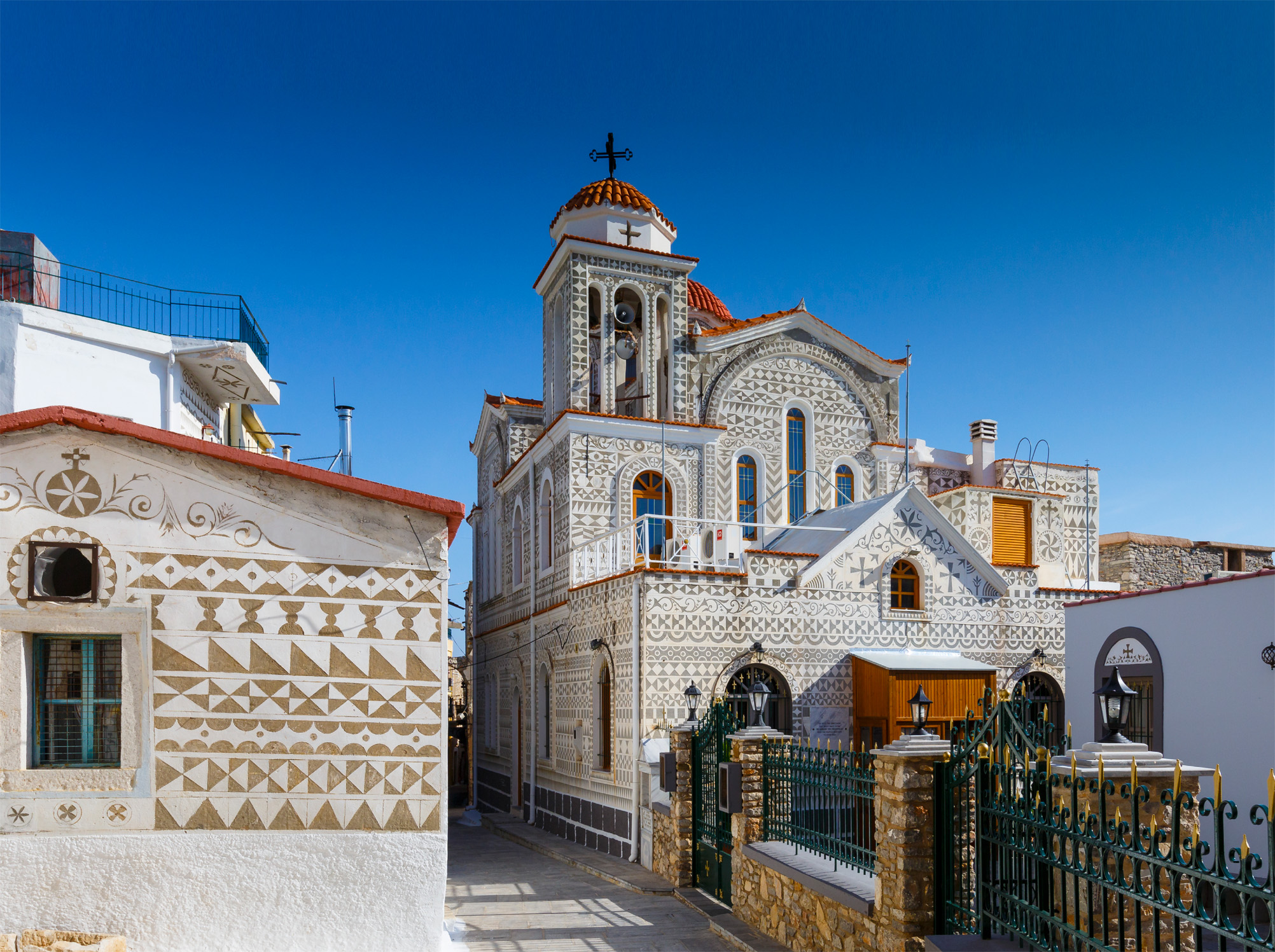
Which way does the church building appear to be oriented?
toward the camera

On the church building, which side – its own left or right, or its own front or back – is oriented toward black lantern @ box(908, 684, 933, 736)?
front

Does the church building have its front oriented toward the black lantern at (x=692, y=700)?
yes

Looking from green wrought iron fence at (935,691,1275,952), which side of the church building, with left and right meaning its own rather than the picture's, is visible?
front

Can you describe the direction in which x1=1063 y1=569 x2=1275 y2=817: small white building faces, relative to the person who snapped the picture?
facing the viewer and to the left of the viewer

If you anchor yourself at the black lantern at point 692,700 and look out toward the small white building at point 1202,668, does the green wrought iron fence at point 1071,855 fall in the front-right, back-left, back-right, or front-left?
front-right

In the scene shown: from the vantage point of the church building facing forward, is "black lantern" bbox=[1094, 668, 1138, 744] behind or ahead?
ahead

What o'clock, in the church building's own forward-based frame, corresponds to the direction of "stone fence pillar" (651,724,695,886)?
The stone fence pillar is roughly at 12 o'clock from the church building.

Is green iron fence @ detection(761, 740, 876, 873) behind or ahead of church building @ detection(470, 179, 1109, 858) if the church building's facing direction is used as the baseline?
ahead

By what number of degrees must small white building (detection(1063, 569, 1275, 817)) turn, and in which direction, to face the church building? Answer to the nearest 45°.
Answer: approximately 90° to its right

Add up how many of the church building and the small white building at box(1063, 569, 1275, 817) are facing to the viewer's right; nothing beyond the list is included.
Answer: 0
